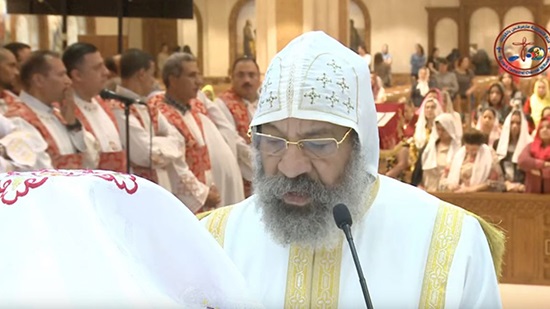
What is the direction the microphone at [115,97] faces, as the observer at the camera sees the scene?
facing to the left of the viewer

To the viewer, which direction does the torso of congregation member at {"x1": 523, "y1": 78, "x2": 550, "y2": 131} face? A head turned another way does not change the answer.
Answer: toward the camera

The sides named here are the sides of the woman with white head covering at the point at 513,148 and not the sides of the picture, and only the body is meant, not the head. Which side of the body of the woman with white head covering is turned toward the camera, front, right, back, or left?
front

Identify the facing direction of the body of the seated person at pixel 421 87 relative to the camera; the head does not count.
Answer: toward the camera

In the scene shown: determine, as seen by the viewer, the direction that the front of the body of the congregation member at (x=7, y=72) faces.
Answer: to the viewer's right

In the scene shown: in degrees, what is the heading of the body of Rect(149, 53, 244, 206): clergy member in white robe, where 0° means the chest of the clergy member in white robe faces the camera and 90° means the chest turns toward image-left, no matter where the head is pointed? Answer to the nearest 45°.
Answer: approximately 315°

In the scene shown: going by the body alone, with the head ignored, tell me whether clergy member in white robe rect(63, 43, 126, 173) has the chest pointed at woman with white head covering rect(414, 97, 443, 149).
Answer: no

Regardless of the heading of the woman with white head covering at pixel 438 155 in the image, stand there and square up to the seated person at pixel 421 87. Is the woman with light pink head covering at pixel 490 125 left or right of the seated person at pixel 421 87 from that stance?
right

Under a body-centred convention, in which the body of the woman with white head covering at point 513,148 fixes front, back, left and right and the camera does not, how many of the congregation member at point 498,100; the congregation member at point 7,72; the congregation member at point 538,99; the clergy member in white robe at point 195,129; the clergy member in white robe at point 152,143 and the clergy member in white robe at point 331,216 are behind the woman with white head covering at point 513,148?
2

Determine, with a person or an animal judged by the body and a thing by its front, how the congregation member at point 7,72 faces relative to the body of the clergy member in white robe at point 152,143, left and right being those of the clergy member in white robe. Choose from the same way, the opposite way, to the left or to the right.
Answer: the same way

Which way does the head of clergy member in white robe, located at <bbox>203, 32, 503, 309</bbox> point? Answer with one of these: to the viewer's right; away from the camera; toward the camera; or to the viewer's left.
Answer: toward the camera

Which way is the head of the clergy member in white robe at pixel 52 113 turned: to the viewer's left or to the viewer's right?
to the viewer's right

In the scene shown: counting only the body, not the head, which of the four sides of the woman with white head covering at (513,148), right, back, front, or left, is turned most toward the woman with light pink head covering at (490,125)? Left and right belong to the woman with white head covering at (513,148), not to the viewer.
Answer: back
